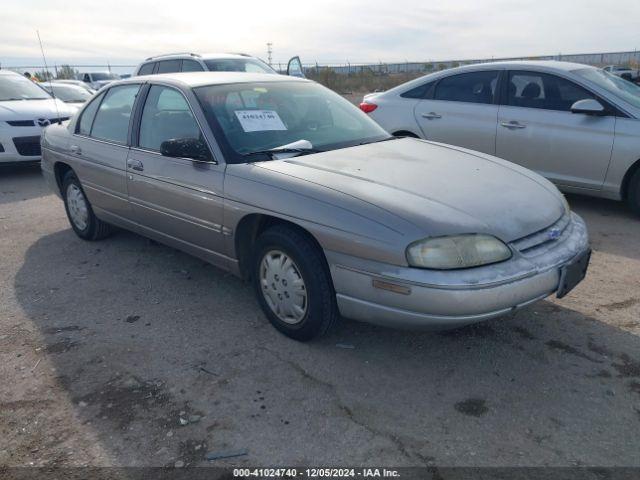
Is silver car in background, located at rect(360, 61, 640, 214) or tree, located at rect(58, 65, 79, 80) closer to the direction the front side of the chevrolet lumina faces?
the silver car in background

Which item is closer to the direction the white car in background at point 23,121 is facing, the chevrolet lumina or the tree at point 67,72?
the chevrolet lumina

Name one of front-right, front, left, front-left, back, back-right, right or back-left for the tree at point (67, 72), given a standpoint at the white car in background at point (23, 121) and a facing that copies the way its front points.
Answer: back-left

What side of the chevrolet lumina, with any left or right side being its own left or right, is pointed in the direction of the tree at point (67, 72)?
back

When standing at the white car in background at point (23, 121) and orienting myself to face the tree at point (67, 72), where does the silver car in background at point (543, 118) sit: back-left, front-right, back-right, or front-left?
back-right

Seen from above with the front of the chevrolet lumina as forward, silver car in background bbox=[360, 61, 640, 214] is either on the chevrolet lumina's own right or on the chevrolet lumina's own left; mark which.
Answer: on the chevrolet lumina's own left

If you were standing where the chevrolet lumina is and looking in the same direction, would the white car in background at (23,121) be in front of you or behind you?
behind

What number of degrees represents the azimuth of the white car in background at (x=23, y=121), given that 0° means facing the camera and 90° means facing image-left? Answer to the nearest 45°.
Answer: approximately 315°

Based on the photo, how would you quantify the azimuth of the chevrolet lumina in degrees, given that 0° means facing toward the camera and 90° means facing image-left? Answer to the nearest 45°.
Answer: approximately 315°
